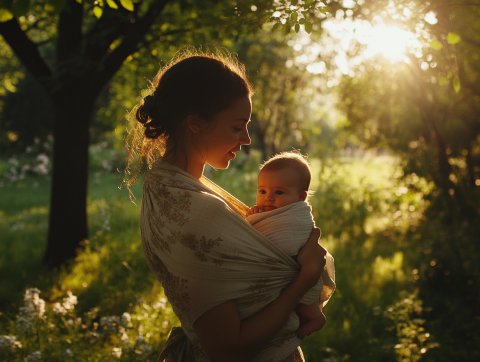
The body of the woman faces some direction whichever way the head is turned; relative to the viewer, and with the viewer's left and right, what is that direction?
facing to the right of the viewer

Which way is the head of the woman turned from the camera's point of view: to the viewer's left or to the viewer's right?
to the viewer's right
